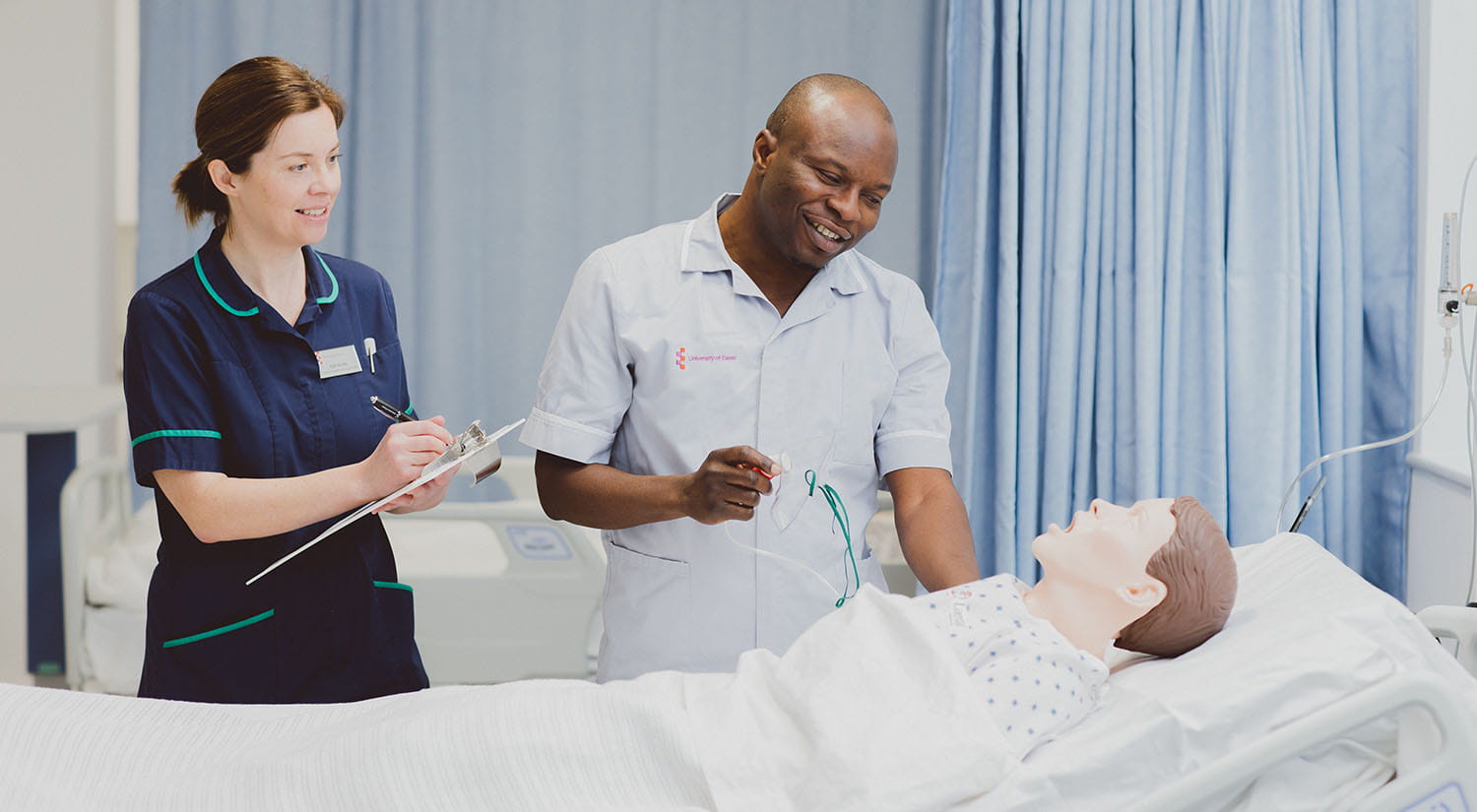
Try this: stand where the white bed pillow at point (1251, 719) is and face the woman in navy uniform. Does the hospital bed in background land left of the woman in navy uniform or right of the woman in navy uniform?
right

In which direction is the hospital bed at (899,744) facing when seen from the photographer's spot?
facing to the left of the viewer

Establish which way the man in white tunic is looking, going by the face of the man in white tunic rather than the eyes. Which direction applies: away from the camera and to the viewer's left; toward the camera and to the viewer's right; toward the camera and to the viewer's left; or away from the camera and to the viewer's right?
toward the camera and to the viewer's right

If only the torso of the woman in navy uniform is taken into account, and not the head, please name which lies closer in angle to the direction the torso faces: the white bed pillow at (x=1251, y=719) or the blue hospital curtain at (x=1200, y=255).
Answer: the white bed pillow

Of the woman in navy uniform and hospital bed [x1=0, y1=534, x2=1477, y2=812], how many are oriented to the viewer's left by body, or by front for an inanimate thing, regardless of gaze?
1
